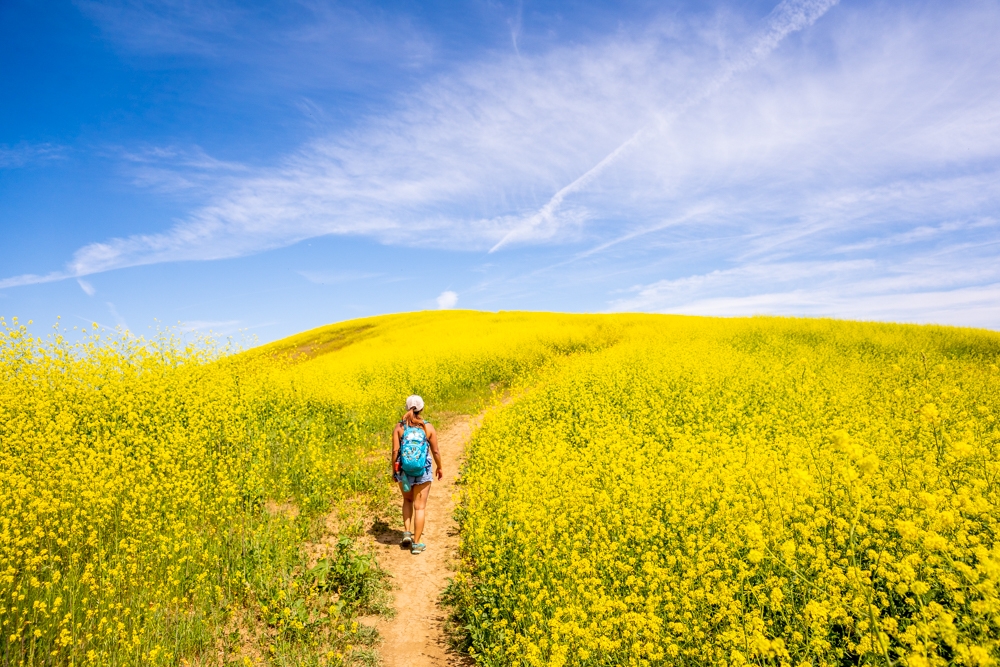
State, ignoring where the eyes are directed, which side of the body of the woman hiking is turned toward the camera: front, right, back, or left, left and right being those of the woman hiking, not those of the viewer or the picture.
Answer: back

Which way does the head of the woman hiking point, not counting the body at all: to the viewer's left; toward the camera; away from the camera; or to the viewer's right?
away from the camera
